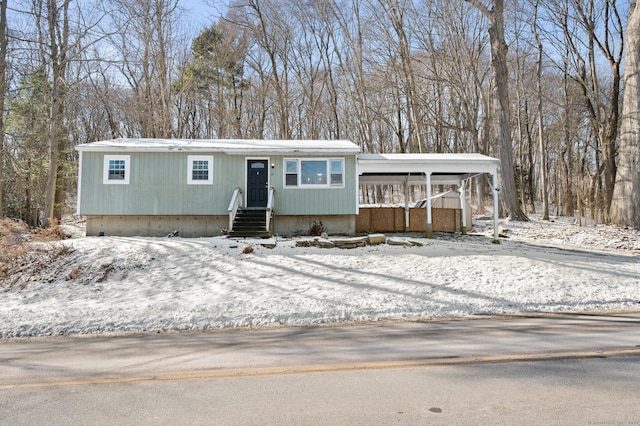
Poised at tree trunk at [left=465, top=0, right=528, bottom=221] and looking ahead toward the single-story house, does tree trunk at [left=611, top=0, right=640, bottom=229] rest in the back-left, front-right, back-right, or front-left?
back-left

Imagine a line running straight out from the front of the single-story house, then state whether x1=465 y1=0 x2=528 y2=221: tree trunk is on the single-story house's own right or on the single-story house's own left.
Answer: on the single-story house's own left

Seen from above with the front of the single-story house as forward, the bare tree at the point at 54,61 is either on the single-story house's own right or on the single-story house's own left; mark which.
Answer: on the single-story house's own right

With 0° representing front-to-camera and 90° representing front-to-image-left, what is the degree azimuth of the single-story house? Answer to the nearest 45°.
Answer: approximately 0°

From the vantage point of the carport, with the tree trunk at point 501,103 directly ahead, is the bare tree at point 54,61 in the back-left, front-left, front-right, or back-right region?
back-left

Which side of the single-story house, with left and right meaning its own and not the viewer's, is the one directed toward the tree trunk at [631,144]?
left
